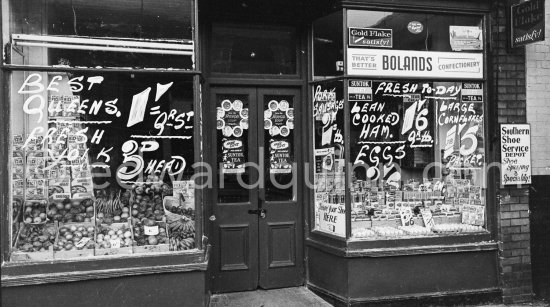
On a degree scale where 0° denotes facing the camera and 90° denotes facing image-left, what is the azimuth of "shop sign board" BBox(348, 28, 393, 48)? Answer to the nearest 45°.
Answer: approximately 0°

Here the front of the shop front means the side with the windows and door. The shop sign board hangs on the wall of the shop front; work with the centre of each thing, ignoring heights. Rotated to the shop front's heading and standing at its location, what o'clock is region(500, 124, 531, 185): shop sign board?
The shop sign board is roughly at 9 o'clock from the shop front.

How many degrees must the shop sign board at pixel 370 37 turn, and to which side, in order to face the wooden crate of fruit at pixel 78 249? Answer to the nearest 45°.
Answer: approximately 45° to its right

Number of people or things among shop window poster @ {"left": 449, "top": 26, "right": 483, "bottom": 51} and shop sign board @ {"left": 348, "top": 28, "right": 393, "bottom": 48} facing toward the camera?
2

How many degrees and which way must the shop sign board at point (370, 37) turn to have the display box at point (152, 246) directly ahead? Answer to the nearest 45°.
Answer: approximately 45° to its right

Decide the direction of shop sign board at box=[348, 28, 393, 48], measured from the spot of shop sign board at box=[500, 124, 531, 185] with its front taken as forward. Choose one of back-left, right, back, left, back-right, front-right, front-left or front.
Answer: front-right

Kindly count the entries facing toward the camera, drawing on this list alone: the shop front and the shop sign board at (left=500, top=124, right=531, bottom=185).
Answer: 2

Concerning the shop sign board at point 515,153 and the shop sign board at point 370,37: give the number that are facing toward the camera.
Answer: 2

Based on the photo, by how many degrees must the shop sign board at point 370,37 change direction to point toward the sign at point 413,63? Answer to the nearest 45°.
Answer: approximately 135° to its left
